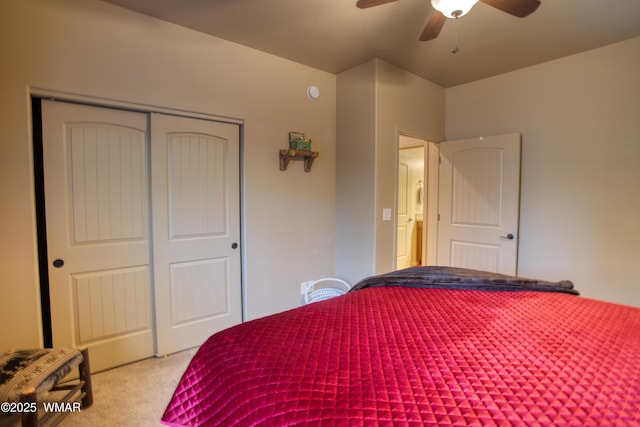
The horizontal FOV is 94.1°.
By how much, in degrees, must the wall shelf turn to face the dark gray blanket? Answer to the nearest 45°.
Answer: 0° — it already faces it

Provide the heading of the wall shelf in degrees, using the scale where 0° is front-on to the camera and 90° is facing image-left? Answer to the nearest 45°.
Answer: approximately 315°

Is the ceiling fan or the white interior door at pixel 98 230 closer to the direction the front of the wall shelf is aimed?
the ceiling fan

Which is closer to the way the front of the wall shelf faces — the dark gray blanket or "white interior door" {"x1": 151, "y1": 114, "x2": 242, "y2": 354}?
the dark gray blanket

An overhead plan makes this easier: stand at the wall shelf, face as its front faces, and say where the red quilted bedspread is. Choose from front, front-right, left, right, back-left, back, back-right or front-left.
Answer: front-right

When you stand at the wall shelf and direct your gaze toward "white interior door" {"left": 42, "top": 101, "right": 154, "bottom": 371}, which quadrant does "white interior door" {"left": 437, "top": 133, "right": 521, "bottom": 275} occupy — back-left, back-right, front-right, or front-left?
back-left

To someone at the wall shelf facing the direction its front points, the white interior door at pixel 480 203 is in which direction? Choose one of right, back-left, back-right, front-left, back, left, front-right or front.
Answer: front-left

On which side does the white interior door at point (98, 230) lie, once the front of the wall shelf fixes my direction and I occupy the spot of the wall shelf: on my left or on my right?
on my right
